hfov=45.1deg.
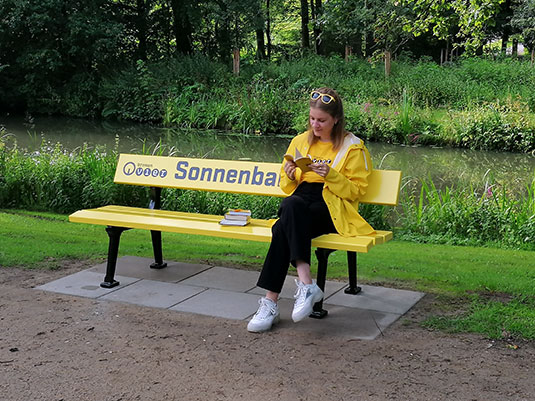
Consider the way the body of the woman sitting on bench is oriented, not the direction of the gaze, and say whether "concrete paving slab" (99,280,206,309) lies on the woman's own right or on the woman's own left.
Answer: on the woman's own right

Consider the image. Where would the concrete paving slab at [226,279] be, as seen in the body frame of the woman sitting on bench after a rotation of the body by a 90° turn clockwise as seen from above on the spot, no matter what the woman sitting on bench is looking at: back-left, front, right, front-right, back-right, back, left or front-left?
front

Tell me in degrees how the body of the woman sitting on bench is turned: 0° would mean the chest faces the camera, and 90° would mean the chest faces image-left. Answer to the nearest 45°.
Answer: approximately 45°

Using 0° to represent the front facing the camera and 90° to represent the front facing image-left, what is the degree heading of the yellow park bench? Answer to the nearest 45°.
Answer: approximately 45°

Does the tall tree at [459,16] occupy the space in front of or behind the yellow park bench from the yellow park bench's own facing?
behind

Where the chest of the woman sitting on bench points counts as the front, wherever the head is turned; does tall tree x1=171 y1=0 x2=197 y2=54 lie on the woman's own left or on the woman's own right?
on the woman's own right
